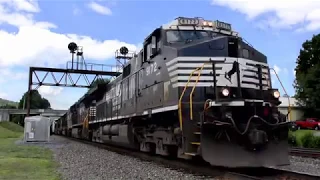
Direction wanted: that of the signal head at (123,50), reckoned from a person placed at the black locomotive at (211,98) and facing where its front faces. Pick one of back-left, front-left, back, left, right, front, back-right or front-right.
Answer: back-left

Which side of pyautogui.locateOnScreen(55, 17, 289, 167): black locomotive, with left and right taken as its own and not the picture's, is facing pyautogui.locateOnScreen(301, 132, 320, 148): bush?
left

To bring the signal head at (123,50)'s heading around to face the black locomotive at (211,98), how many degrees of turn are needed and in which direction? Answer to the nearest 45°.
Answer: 0° — it already faces it

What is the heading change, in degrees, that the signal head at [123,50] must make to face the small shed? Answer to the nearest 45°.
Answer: approximately 45° to its right

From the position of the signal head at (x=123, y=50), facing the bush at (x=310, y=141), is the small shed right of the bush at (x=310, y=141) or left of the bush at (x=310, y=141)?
right

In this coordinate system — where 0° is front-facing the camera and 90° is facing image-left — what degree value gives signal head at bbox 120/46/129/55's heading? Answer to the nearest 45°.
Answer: approximately 0°

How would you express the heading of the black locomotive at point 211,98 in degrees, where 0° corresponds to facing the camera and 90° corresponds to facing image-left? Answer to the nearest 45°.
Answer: approximately 315°
